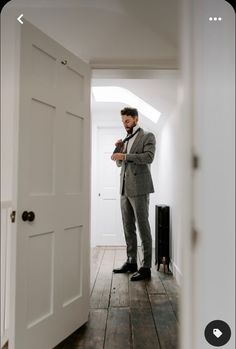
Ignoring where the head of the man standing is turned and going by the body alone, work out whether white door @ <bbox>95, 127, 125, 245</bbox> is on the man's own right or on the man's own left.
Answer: on the man's own right

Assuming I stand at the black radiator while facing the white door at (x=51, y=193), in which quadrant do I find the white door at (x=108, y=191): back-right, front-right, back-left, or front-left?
back-right

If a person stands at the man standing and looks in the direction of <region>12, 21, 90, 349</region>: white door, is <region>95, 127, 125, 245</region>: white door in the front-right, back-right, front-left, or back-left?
back-right

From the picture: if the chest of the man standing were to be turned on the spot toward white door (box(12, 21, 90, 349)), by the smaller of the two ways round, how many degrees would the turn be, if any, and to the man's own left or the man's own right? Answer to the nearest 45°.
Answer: approximately 45° to the man's own left

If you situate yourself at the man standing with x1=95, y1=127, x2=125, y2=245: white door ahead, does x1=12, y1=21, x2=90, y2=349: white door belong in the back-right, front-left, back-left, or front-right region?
back-left

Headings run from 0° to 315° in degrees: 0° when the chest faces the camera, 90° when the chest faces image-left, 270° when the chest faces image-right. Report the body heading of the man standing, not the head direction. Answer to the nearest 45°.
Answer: approximately 45°
